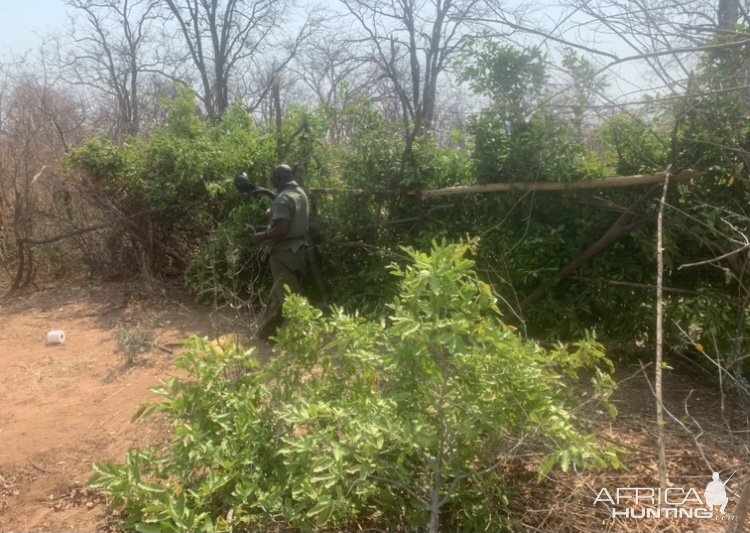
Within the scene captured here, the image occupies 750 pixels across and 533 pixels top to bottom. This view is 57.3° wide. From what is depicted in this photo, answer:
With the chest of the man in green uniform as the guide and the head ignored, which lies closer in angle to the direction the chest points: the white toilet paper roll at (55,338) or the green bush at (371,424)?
the white toilet paper roll

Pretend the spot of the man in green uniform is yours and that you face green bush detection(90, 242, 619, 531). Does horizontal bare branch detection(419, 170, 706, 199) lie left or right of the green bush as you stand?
left

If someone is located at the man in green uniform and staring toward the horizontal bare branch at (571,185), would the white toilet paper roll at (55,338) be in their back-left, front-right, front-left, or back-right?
back-right

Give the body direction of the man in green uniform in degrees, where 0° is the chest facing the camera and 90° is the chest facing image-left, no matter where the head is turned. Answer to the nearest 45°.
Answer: approximately 135°

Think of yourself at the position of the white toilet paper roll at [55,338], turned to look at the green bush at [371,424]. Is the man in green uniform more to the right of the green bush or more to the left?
left

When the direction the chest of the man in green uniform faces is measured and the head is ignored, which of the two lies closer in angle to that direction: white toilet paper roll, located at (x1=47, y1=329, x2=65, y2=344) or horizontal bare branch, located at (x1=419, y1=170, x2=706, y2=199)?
the white toilet paper roll

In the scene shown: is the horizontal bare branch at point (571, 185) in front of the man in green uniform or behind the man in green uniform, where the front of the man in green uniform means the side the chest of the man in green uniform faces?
behind

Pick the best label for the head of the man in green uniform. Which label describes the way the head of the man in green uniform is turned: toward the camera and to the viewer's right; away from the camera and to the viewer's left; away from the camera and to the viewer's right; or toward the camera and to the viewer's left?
away from the camera and to the viewer's left

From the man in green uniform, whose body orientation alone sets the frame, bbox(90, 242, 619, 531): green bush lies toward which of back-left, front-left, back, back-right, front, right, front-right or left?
back-left

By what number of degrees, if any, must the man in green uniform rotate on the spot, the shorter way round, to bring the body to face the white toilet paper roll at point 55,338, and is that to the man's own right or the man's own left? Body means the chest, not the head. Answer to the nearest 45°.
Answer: approximately 45° to the man's own left
